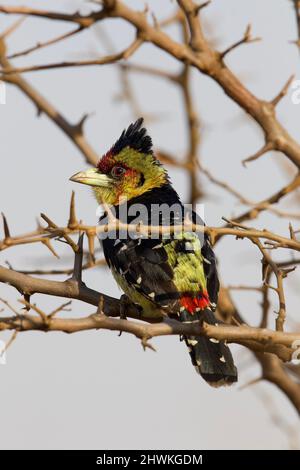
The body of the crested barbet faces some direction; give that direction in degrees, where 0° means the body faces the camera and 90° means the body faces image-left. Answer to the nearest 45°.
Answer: approximately 135°
